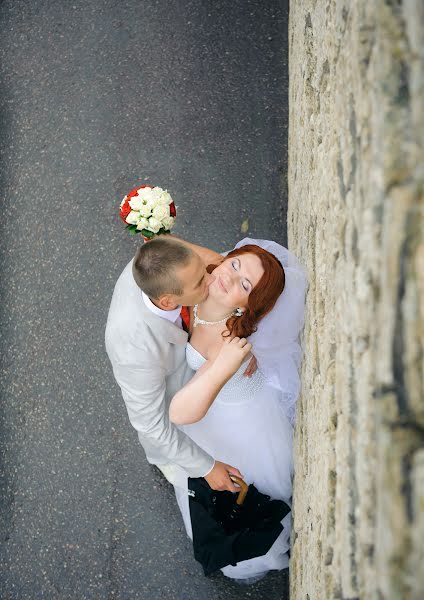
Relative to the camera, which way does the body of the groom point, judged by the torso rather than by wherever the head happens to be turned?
to the viewer's right

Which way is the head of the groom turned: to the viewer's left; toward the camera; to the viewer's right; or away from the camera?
to the viewer's right
